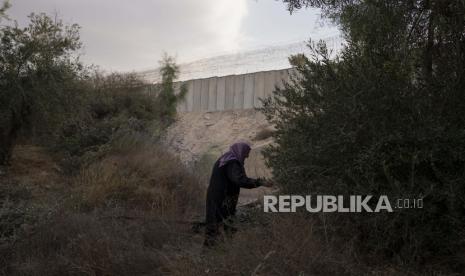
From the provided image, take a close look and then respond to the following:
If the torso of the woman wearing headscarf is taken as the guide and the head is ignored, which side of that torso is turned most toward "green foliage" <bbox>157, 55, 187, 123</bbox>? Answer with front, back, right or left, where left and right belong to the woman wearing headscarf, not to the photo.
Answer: left

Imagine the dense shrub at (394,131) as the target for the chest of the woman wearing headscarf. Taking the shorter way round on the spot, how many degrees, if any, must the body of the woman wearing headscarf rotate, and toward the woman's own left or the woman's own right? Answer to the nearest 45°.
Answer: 0° — they already face it

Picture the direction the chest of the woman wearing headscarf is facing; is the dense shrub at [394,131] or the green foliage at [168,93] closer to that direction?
the dense shrub

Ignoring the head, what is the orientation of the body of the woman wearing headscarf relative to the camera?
to the viewer's right

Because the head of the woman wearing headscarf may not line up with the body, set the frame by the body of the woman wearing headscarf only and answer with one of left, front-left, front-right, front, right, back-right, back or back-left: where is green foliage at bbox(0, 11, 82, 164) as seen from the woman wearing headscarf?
back-left

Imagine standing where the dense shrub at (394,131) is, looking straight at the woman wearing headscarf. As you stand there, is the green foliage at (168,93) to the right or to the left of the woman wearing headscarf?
right

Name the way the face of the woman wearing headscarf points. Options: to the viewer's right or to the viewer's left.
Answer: to the viewer's right

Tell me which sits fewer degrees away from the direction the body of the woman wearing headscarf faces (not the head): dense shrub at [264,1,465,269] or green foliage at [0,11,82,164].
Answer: the dense shrub
